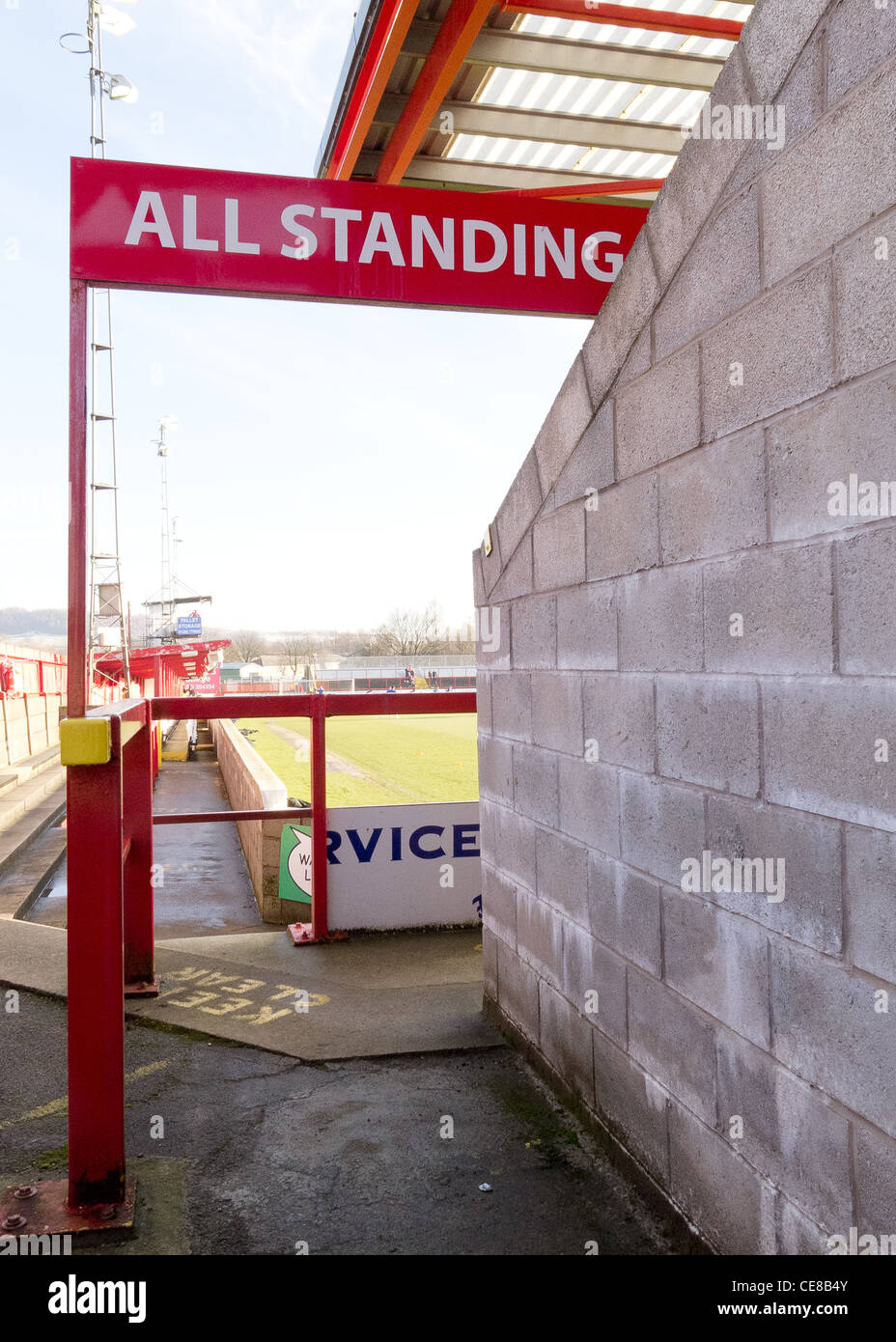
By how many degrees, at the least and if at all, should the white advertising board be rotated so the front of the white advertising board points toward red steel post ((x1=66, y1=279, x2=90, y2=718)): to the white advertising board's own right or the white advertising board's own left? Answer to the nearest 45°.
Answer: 0° — it already faces it

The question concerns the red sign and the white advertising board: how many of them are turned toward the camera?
2

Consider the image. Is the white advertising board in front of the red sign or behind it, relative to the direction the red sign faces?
behind

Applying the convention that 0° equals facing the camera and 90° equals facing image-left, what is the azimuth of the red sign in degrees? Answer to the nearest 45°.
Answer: approximately 0°

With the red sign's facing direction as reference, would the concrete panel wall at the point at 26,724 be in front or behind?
behind

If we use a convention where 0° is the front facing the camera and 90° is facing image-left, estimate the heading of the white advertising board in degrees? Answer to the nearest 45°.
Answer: approximately 0°

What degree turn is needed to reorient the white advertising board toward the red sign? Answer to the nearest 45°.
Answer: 0° — it already faces it

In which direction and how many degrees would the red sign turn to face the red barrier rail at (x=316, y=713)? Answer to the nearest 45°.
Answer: approximately 180°

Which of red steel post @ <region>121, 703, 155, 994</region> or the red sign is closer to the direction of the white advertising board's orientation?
the red sign

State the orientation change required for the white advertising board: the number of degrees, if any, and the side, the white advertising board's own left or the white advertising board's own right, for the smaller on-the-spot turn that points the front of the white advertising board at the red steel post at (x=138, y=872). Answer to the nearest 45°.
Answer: approximately 45° to the white advertising board's own right
